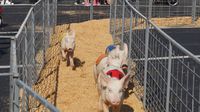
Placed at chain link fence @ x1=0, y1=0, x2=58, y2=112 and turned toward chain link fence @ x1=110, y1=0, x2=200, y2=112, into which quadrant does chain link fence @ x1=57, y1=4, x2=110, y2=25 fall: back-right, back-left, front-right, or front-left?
front-left

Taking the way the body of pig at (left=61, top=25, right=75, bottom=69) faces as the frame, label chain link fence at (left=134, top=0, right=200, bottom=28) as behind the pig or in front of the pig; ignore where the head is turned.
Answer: behind

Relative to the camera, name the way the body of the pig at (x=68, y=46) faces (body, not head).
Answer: toward the camera

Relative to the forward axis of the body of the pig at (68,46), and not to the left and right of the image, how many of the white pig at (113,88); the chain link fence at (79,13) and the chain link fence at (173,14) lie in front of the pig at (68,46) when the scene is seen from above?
1

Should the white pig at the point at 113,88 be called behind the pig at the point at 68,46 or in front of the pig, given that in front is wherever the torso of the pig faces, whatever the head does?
in front

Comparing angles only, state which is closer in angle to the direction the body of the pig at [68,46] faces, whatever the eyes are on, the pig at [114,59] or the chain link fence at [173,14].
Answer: the pig

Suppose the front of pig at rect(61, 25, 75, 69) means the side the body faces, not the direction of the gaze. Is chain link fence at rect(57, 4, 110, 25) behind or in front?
behind

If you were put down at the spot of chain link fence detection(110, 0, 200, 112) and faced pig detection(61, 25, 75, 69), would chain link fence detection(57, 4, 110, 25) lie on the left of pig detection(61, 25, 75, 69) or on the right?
right

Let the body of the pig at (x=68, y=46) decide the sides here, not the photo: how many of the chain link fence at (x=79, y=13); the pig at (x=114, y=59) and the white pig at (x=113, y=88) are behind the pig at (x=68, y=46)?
1

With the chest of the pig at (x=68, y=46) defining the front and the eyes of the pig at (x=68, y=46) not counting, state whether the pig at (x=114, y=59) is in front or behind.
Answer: in front

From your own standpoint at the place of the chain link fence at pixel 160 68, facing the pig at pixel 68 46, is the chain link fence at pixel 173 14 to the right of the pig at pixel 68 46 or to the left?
right
